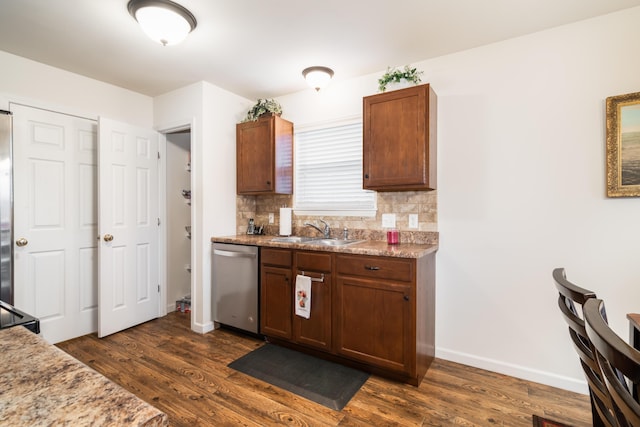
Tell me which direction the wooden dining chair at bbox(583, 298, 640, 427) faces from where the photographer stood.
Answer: facing away from the viewer and to the right of the viewer

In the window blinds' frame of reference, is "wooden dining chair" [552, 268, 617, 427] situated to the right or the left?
on its left

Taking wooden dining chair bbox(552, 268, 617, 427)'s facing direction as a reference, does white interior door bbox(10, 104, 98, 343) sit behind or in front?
behind

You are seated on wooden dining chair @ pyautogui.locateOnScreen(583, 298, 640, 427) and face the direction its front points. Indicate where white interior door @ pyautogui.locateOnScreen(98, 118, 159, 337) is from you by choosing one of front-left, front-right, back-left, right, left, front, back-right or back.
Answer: back-left

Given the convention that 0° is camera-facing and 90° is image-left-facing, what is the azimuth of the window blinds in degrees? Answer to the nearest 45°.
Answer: approximately 45°

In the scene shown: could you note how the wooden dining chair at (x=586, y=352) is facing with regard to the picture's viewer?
facing away from the viewer and to the right of the viewer
